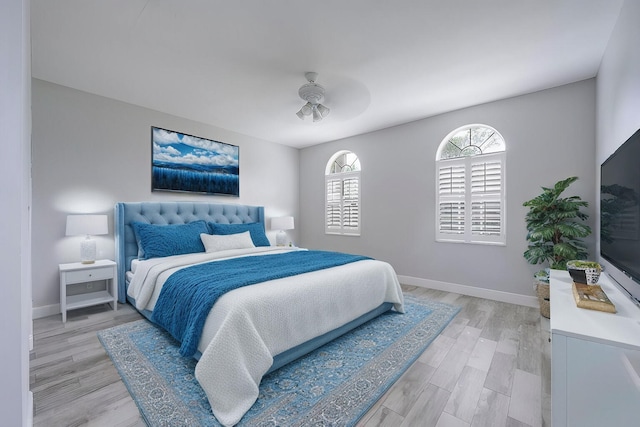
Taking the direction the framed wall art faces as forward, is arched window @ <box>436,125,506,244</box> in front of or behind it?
in front

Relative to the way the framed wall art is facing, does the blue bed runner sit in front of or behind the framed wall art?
in front

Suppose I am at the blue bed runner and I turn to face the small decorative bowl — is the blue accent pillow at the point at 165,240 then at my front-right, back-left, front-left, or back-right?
back-left

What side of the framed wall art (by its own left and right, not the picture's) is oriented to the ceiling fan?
front

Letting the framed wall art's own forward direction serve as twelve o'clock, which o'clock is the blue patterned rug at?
The blue patterned rug is roughly at 1 o'clock from the framed wall art.

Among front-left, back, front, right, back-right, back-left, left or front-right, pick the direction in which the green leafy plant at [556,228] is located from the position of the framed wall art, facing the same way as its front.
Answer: front

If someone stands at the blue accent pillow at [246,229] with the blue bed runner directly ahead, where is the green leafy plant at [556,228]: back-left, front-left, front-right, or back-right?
front-left

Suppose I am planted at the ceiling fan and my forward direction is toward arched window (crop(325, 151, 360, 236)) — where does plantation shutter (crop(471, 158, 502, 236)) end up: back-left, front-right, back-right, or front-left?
front-right

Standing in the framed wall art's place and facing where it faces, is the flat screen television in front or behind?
in front

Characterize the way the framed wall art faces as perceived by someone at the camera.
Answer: facing the viewer and to the right of the viewer

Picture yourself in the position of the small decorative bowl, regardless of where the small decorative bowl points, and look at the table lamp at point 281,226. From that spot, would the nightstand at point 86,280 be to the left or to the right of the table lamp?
left

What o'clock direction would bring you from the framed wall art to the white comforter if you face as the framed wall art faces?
The white comforter is roughly at 1 o'clock from the framed wall art.
